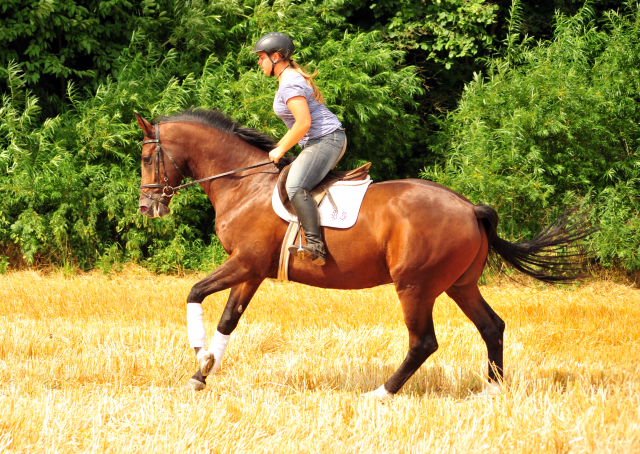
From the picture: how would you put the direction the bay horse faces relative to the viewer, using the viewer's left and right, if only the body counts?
facing to the left of the viewer

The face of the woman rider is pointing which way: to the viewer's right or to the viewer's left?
to the viewer's left

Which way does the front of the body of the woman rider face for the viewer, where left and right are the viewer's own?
facing to the left of the viewer
